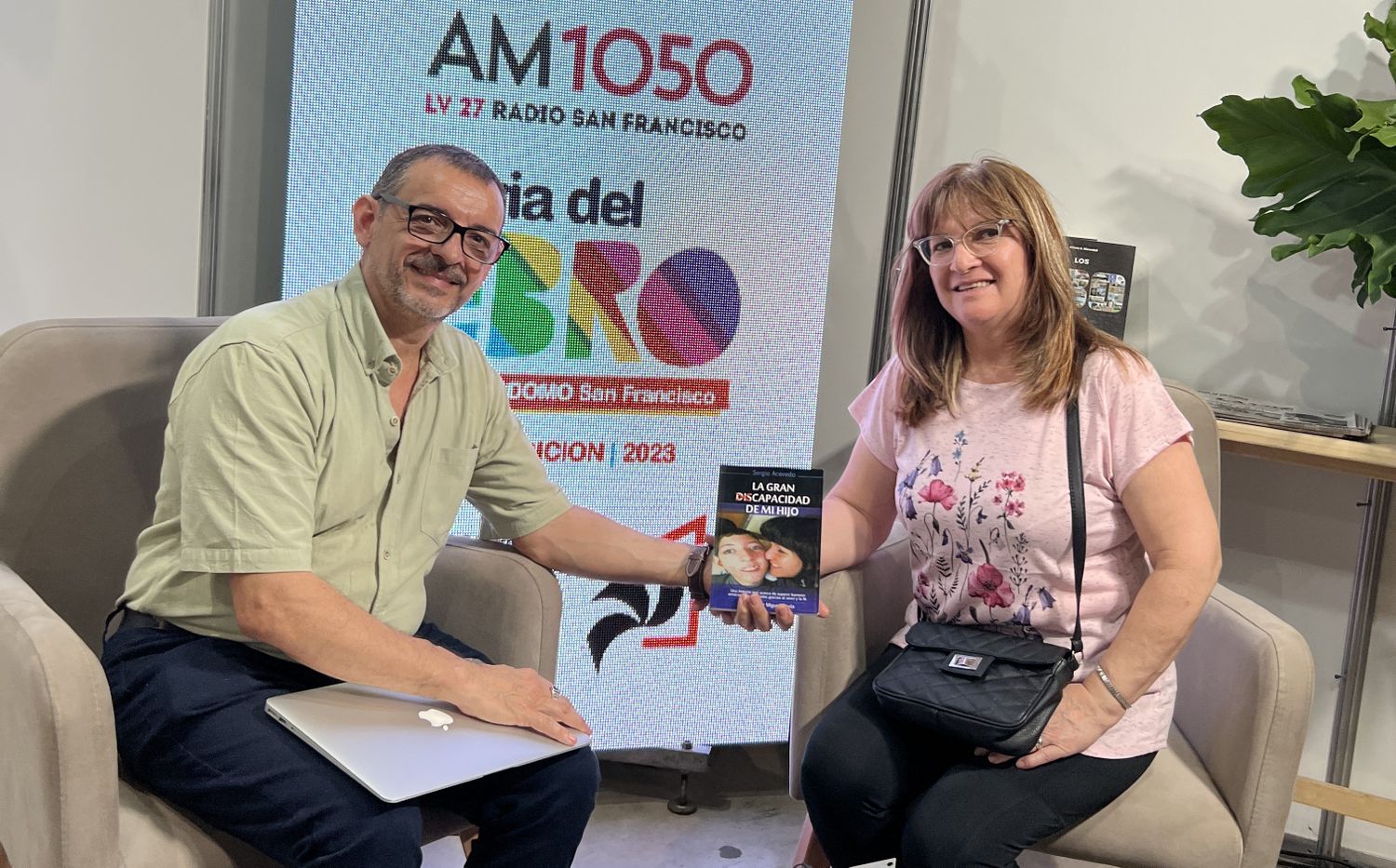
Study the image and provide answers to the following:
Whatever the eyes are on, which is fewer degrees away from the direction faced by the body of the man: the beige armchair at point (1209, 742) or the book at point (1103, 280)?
the beige armchair

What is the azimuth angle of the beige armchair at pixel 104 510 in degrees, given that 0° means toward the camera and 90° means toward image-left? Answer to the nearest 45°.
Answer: approximately 315°

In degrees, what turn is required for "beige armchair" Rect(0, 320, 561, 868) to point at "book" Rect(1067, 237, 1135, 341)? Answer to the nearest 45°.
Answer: approximately 45° to its left

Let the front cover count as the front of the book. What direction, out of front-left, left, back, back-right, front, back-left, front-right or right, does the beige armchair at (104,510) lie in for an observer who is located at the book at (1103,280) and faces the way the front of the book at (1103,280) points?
front-right

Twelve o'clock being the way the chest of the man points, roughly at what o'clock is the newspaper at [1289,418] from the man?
The newspaper is roughly at 10 o'clock from the man.

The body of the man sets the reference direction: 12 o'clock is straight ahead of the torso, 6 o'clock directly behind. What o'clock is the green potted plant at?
The green potted plant is roughly at 10 o'clock from the man.

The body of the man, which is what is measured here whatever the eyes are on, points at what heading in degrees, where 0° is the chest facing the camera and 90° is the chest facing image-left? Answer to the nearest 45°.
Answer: approximately 315°

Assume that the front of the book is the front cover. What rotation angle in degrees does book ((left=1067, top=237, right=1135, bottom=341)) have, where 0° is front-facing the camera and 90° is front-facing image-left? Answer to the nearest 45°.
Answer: approximately 0°

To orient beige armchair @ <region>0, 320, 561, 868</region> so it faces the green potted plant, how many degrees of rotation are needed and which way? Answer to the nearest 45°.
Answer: approximately 45° to its left
